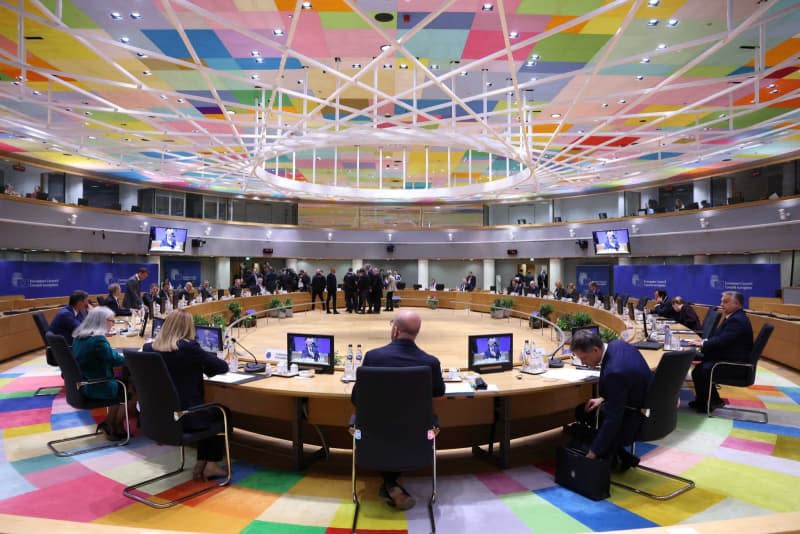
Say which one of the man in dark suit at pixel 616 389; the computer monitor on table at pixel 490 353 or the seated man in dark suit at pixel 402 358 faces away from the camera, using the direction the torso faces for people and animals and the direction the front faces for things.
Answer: the seated man in dark suit at pixel 402 358

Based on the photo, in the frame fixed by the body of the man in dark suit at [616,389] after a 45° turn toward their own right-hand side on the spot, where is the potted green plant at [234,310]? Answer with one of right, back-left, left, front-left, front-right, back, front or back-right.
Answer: front

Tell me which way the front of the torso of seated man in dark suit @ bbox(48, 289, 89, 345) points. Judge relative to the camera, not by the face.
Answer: to the viewer's right

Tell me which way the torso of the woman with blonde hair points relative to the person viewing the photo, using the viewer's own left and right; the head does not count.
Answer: facing away from the viewer and to the right of the viewer

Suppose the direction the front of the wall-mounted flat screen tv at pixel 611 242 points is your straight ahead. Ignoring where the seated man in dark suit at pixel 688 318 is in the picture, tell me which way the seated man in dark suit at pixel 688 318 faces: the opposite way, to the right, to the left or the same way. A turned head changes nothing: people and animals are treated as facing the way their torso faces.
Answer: to the right

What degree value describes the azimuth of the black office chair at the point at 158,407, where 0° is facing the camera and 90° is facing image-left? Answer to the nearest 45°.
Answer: approximately 225°

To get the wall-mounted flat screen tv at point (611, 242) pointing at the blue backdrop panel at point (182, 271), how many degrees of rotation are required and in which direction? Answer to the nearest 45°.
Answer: approximately 90° to its right

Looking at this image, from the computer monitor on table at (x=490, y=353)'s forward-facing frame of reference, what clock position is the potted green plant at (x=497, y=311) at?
The potted green plant is roughly at 6 o'clock from the computer monitor on table.

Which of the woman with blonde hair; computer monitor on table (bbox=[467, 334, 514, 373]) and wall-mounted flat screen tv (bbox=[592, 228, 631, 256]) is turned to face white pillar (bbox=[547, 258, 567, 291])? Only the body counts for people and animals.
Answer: the woman with blonde hair

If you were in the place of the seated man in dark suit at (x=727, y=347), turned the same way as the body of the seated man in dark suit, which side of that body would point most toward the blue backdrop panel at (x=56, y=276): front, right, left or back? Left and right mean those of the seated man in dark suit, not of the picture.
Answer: front

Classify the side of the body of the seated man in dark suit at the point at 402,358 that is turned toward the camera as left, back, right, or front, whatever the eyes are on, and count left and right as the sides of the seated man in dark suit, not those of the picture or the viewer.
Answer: back

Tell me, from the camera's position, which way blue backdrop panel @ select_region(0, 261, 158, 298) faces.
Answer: facing the viewer and to the right of the viewer

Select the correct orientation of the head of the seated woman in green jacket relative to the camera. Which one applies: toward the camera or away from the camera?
away from the camera

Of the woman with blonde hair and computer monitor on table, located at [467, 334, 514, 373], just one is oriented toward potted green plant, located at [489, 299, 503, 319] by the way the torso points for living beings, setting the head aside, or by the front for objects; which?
the woman with blonde hair

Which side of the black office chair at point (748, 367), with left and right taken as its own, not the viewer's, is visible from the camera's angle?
left

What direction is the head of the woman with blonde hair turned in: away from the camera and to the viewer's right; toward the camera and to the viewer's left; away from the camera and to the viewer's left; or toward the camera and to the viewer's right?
away from the camera and to the viewer's right

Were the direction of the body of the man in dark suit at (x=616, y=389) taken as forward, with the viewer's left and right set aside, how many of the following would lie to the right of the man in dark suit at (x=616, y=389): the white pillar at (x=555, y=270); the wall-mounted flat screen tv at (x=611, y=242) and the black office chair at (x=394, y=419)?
2

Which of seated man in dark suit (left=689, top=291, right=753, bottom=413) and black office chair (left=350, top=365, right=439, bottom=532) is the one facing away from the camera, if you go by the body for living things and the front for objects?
the black office chair

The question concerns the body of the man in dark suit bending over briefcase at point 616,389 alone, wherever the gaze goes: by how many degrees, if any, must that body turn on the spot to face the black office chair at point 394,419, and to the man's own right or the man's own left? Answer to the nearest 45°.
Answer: approximately 45° to the man's own left
